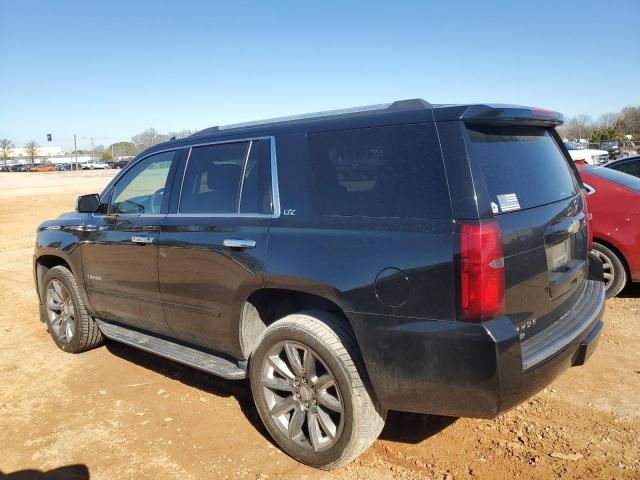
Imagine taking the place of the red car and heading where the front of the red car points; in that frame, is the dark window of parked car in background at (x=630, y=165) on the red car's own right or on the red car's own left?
on the red car's own right

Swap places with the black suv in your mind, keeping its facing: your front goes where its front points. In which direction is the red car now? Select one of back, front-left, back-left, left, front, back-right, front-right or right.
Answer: right

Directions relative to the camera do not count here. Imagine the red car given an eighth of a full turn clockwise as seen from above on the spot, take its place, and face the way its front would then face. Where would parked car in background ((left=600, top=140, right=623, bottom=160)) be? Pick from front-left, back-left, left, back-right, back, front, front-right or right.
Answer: front

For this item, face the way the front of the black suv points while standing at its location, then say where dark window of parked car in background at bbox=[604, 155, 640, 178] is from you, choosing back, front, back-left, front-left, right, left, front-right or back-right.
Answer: right

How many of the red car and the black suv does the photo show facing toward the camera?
0

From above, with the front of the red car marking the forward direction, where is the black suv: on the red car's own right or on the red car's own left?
on the red car's own left

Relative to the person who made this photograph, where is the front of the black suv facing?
facing away from the viewer and to the left of the viewer

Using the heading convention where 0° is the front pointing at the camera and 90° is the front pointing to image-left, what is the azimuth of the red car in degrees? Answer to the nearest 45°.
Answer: approximately 135°
